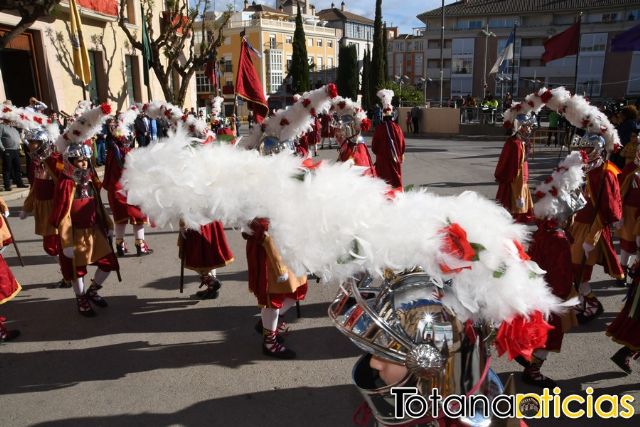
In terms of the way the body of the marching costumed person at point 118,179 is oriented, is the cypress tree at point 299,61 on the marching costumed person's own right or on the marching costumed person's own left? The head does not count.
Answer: on the marching costumed person's own left

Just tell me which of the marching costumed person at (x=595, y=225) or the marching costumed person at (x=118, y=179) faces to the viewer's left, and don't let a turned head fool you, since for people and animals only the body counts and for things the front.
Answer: the marching costumed person at (x=595, y=225)

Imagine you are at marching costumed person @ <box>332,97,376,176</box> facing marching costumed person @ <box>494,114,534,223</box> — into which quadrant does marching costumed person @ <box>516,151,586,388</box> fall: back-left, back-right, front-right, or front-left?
front-right

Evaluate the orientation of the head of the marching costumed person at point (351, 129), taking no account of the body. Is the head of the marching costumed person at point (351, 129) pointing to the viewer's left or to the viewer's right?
to the viewer's left

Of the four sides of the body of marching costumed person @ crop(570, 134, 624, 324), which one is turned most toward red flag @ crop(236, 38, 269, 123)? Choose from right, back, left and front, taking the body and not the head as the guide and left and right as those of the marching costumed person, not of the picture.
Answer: right

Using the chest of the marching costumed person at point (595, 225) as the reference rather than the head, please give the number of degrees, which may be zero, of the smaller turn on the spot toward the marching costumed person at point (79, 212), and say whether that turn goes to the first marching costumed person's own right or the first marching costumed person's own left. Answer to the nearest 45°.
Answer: approximately 45° to the first marching costumed person's own left

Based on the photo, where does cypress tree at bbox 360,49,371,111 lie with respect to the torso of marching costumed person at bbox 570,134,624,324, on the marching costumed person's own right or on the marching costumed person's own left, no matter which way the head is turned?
on the marching costumed person's own right

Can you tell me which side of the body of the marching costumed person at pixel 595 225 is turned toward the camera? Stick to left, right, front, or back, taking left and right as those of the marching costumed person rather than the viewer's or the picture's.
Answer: left

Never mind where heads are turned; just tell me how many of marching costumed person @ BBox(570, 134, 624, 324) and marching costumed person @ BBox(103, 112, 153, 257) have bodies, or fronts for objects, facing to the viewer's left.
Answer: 1

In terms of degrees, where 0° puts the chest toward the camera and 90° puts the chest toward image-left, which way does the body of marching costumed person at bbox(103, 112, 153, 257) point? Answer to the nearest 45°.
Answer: approximately 315°

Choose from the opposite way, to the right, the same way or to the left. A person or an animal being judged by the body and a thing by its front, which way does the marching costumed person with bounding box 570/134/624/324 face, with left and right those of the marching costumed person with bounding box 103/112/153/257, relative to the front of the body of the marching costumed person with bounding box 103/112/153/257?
the opposite way

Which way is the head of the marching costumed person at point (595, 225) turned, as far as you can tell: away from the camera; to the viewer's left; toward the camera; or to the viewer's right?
to the viewer's left

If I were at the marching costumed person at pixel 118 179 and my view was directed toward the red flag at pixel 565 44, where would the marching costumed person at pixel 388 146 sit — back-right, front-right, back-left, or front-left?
front-right
